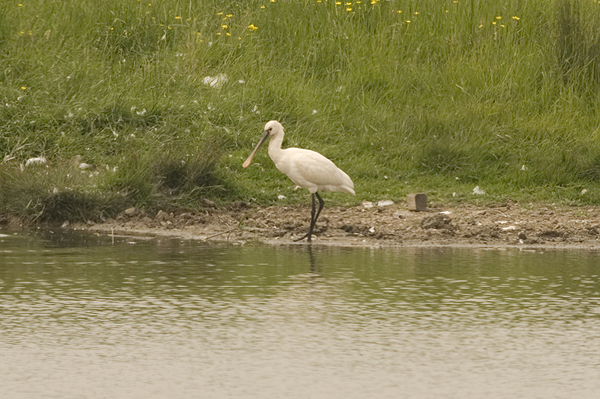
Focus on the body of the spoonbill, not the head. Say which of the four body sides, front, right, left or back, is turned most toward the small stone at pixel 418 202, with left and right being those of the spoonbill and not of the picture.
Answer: back

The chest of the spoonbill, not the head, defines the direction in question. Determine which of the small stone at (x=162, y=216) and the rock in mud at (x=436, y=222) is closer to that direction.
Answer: the small stone

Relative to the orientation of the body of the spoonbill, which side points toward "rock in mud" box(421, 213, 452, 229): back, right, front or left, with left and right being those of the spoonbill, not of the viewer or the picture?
back

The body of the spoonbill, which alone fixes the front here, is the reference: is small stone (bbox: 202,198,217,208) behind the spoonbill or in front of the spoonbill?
in front

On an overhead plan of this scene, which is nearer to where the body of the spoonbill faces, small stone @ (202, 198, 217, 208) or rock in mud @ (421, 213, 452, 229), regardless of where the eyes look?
the small stone

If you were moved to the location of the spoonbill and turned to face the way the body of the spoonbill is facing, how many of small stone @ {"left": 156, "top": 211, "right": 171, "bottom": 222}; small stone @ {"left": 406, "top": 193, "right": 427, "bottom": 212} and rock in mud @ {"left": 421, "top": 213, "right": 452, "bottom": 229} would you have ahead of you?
1

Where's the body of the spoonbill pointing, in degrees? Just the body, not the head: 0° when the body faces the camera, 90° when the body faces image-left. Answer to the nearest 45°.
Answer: approximately 90°

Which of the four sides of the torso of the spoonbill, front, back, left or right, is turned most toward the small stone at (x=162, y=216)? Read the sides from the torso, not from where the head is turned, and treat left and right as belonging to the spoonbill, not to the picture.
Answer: front

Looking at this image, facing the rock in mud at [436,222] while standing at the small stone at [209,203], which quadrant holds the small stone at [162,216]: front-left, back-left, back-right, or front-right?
back-right
